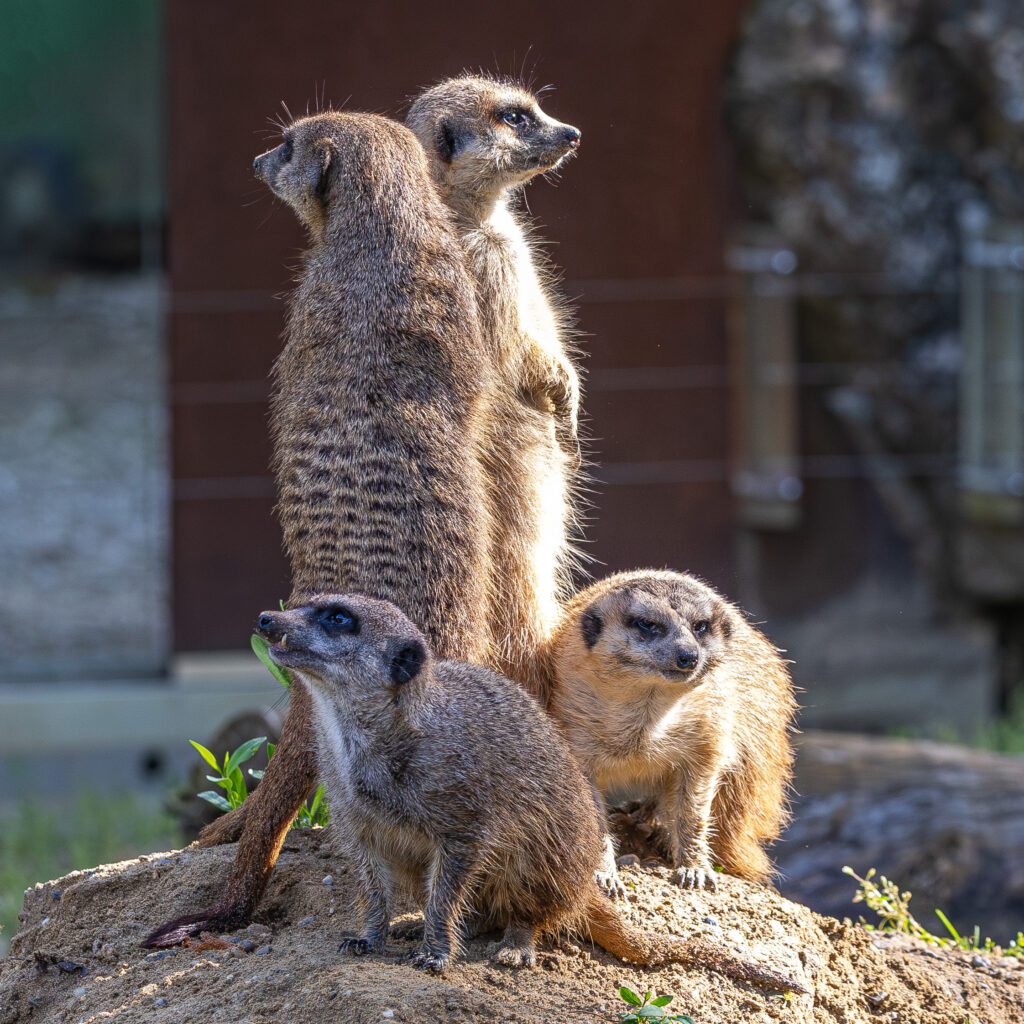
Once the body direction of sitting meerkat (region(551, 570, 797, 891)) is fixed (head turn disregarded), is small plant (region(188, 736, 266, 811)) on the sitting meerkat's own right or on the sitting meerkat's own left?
on the sitting meerkat's own right

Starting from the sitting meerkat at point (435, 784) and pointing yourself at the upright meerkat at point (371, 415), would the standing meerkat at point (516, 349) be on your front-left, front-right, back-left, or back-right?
front-right

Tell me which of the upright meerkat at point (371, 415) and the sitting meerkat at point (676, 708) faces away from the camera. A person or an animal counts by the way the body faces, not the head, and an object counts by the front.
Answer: the upright meerkat

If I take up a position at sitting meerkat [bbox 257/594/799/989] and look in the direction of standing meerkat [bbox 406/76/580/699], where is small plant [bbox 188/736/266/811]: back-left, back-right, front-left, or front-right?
front-left

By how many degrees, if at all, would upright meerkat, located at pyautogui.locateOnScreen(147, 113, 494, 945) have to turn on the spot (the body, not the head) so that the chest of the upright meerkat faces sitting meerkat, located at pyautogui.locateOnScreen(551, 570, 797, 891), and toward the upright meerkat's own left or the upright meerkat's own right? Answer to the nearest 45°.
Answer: approximately 90° to the upright meerkat's own right

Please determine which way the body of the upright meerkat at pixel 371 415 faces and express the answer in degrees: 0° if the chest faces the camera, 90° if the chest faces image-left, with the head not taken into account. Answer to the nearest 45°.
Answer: approximately 180°

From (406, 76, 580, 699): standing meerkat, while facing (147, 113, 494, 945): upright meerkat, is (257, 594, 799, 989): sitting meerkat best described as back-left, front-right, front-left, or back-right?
front-left

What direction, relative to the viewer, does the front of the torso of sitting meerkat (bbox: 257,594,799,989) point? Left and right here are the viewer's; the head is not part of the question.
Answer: facing the viewer and to the left of the viewer

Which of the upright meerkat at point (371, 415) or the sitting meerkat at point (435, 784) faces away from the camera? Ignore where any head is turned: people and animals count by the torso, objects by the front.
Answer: the upright meerkat

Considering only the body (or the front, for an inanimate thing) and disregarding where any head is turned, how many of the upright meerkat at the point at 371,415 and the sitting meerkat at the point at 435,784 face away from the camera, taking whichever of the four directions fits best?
1

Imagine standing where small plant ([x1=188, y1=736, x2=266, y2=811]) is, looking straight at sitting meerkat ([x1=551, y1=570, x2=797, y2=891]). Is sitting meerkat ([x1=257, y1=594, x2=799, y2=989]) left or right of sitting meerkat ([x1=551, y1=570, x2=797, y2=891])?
right

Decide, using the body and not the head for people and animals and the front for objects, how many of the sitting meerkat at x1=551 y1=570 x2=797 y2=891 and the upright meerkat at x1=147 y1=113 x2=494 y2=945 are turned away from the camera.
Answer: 1

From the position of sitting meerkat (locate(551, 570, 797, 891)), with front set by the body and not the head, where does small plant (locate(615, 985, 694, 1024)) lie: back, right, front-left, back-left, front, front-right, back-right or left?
front-left
